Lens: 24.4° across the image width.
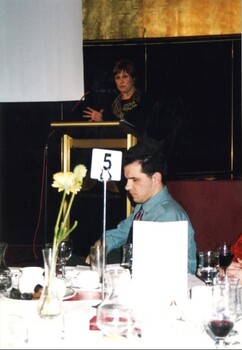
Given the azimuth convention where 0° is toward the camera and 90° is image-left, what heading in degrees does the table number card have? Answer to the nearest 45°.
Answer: approximately 0°

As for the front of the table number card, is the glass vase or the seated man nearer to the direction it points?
the glass vase

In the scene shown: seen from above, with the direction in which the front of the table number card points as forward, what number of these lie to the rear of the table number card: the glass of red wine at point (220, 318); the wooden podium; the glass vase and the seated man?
2

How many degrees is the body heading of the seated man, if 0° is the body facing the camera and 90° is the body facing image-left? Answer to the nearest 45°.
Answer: approximately 45°
